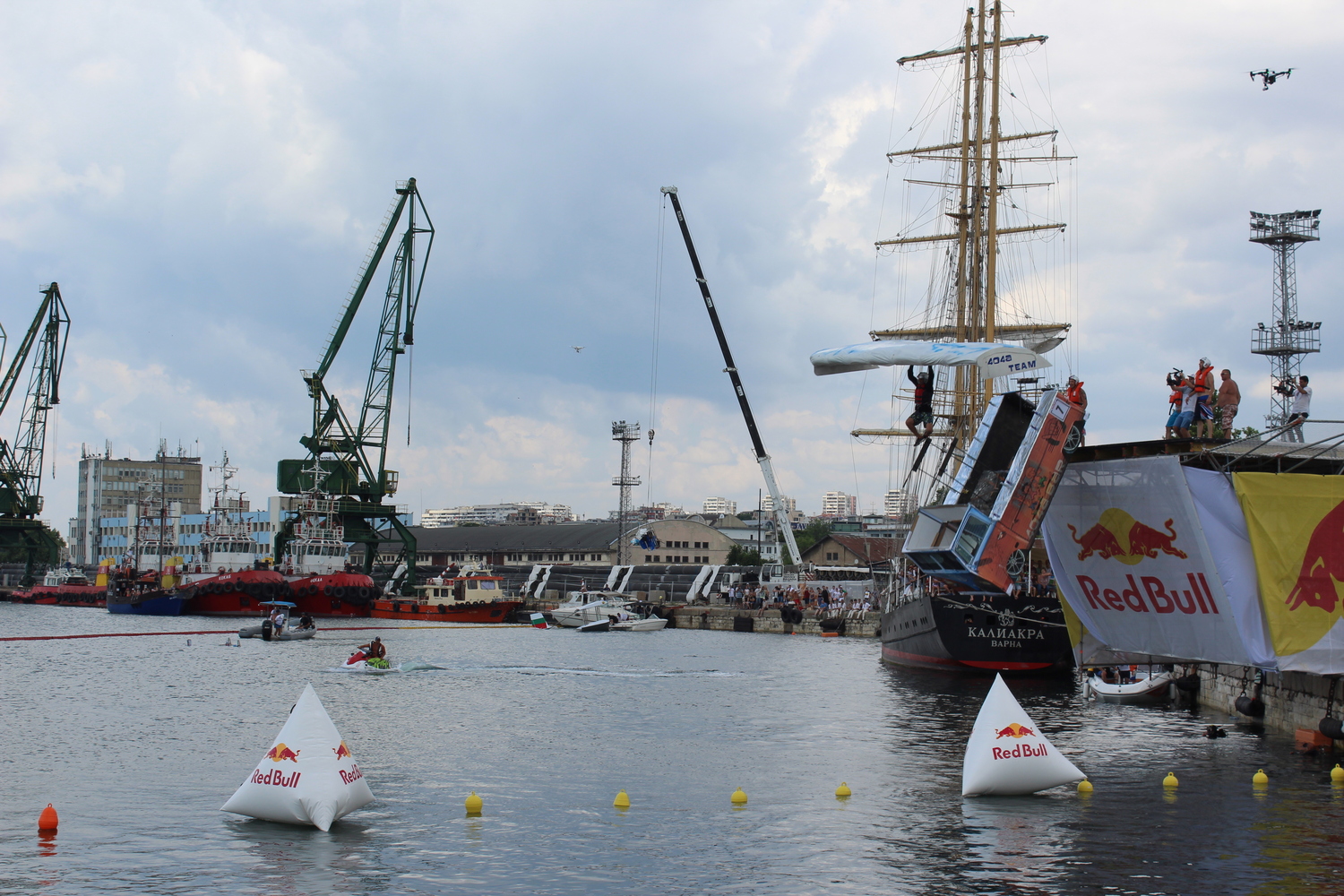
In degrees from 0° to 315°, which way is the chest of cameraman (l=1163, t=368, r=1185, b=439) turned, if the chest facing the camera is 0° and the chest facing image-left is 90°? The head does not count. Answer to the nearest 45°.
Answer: approximately 90°

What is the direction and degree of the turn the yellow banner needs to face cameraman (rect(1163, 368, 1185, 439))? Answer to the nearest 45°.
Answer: approximately 135° to its right

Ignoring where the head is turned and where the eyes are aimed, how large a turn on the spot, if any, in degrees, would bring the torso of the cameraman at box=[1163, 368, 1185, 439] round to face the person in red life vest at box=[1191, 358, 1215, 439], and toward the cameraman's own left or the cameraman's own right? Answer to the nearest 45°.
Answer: approximately 135° to the cameraman's own left

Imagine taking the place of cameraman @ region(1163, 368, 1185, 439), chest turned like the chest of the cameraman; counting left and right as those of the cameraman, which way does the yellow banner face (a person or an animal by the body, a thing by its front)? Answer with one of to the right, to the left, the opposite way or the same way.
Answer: to the left

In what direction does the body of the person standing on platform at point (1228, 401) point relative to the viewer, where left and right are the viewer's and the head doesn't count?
facing to the left of the viewer

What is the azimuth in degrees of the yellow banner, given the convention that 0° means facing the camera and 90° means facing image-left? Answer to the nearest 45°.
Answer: approximately 0°

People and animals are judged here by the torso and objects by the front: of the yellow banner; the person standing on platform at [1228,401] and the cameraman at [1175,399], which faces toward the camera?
the yellow banner

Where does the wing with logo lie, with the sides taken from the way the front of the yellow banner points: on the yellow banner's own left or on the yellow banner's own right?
on the yellow banner's own right

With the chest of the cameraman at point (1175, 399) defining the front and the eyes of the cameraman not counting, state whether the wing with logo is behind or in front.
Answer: in front

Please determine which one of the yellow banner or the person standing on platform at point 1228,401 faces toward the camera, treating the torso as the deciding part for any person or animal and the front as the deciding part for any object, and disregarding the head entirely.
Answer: the yellow banner
